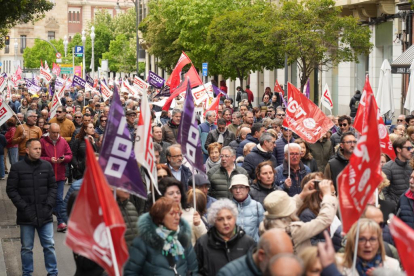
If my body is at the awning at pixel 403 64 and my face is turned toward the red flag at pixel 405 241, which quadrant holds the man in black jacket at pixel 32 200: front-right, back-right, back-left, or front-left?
front-right

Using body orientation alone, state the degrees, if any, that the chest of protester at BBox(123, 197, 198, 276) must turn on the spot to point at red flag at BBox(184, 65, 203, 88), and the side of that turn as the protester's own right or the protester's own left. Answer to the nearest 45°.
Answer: approximately 135° to the protester's own left

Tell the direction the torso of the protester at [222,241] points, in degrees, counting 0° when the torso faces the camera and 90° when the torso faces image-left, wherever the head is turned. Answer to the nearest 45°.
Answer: approximately 0°

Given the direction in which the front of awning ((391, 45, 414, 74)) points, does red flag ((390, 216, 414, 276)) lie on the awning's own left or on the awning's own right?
on the awning's own left

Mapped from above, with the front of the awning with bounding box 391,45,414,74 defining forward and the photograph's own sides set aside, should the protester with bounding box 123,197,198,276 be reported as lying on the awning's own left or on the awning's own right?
on the awning's own left

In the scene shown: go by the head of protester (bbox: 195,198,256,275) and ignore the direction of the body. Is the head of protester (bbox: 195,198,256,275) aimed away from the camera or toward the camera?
toward the camera

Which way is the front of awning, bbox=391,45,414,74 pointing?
to the viewer's left

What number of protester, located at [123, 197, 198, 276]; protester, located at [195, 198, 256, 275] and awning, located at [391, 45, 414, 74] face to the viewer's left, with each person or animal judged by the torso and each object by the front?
1

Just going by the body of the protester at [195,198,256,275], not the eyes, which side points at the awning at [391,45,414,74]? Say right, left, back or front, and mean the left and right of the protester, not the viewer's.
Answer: back

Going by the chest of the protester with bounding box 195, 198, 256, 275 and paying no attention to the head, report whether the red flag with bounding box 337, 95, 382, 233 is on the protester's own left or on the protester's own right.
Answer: on the protester's own left

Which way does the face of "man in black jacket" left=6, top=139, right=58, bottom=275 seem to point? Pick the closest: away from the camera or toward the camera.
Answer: toward the camera

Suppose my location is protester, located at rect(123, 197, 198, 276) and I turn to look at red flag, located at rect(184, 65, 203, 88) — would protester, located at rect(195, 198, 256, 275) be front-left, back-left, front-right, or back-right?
front-right
